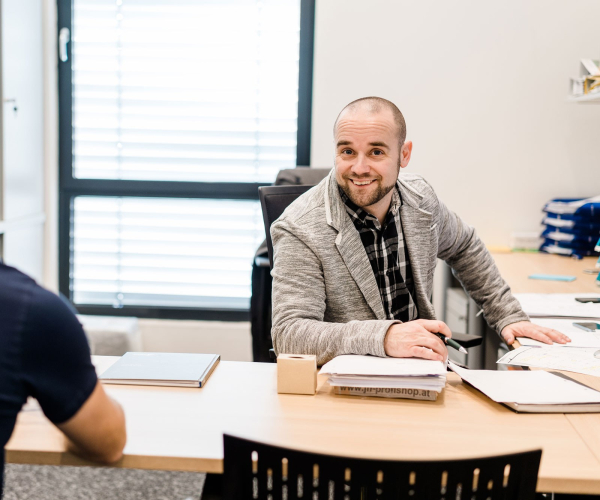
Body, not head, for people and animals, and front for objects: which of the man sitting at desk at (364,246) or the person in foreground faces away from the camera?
the person in foreground

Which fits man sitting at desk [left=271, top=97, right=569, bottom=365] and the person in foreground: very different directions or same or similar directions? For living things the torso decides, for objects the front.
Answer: very different directions

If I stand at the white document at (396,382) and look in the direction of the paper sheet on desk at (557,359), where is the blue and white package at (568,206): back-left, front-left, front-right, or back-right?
front-left

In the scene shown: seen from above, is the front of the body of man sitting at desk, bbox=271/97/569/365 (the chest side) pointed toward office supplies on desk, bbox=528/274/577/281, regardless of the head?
no

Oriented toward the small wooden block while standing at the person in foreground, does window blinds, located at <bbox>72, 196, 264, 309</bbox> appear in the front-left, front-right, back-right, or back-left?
front-left

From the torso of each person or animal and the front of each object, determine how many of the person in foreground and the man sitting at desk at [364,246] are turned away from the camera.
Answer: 1

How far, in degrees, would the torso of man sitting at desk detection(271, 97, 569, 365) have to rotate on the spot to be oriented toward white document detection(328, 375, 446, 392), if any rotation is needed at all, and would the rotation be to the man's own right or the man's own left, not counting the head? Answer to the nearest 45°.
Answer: approximately 45° to the man's own right

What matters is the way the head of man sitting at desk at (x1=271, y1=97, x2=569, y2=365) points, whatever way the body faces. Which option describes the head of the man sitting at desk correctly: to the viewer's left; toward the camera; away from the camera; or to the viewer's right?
toward the camera

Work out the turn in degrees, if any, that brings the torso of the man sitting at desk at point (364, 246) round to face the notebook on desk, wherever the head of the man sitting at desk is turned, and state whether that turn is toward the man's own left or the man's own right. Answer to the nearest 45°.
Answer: approximately 90° to the man's own right

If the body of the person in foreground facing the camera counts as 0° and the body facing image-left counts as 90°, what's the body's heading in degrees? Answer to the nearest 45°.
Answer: approximately 180°

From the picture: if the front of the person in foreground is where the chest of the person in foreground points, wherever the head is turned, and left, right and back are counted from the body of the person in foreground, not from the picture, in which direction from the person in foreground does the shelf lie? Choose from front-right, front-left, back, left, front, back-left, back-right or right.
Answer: front-right

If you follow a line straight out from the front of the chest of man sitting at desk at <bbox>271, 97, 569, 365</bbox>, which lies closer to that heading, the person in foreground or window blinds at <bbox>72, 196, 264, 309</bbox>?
the person in foreground
